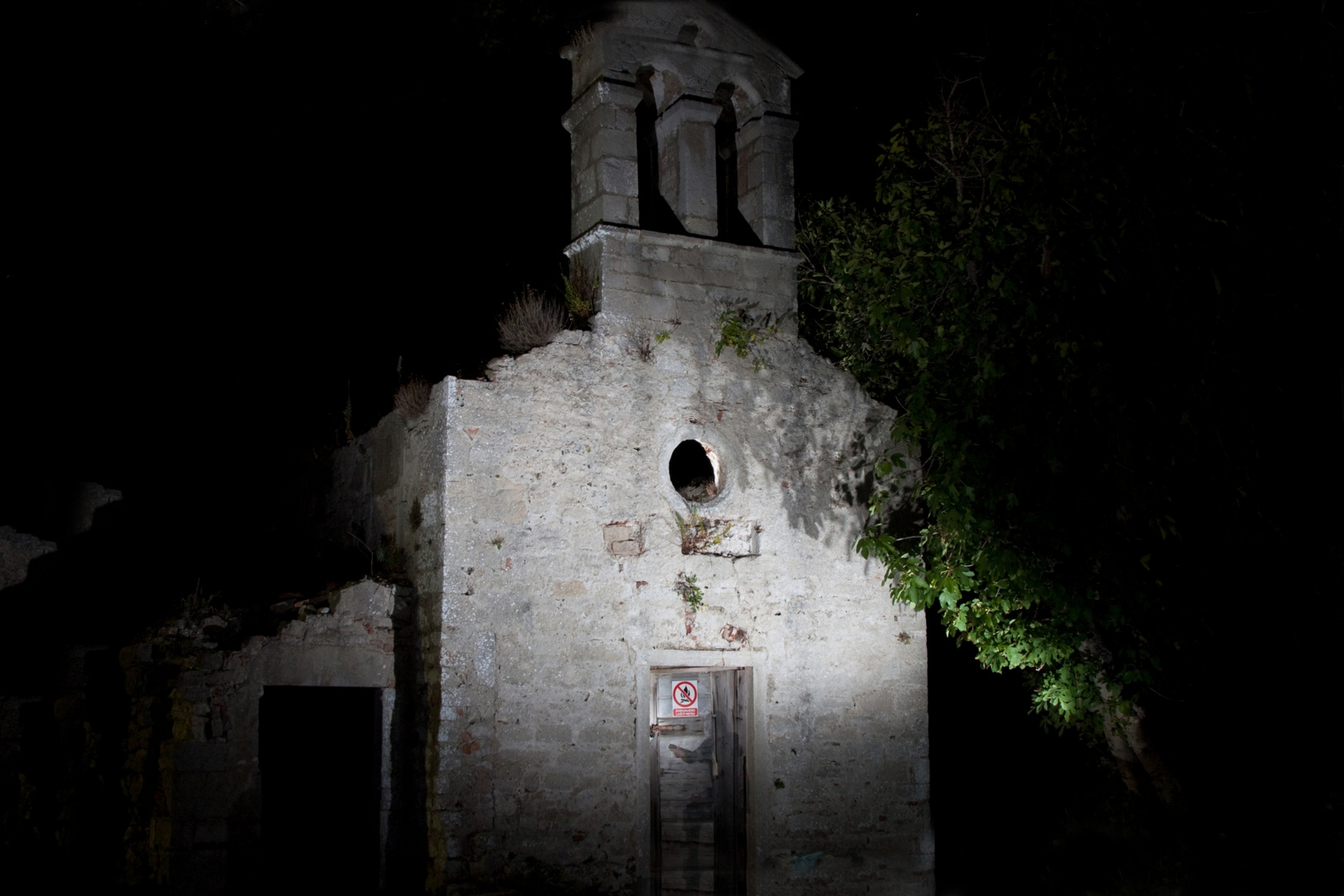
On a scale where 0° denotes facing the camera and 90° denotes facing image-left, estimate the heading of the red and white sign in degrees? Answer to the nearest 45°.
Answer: approximately 0°
